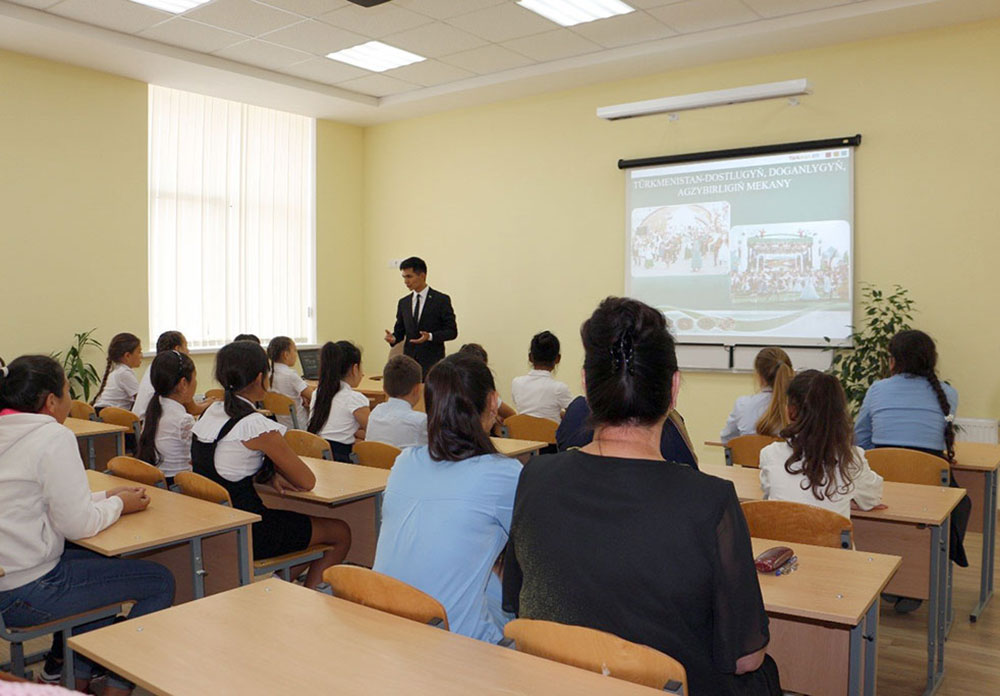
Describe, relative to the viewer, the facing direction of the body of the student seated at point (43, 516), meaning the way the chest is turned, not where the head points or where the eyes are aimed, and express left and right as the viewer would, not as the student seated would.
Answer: facing away from the viewer and to the right of the viewer

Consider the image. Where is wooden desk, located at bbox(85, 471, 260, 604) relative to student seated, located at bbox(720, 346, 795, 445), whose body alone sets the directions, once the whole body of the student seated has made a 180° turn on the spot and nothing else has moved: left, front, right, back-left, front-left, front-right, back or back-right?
right

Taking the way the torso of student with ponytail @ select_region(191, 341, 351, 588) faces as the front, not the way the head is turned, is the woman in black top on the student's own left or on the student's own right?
on the student's own right

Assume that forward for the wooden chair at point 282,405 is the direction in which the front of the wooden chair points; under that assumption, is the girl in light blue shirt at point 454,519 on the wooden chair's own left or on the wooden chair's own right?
on the wooden chair's own right

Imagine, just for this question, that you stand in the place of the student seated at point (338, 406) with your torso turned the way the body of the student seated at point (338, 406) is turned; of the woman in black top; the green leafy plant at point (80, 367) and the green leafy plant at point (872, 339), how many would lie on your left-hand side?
1

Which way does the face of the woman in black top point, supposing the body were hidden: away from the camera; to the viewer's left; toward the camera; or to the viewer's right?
away from the camera

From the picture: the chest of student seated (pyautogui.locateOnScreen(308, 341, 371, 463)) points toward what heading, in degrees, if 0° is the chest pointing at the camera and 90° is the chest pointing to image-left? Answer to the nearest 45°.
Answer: approximately 225°

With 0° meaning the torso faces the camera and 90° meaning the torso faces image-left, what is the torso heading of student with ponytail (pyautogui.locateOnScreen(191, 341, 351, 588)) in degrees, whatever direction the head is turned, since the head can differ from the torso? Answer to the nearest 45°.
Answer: approximately 225°

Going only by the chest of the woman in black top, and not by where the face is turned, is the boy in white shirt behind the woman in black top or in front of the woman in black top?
in front

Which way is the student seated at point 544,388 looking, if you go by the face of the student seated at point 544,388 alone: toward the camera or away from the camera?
away from the camera

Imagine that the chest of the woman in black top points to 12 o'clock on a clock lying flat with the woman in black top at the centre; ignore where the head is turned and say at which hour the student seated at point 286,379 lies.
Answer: The student seated is roughly at 11 o'clock from the woman in black top.

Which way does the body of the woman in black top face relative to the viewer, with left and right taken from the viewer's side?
facing away from the viewer

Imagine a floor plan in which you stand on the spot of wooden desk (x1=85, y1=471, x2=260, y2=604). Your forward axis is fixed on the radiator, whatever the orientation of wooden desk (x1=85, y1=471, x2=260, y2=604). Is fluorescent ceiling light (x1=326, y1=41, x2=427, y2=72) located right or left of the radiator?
left

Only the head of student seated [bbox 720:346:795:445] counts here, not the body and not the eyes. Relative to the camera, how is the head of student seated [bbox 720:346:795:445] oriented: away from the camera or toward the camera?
away from the camera

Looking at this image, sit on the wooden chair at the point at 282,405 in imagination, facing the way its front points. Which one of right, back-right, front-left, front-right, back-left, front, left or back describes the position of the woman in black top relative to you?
back-right

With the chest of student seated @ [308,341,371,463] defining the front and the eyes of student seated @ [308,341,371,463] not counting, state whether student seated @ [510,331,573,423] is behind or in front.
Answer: in front

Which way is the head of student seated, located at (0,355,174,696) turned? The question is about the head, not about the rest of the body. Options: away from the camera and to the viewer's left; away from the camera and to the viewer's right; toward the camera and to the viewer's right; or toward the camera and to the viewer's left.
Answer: away from the camera and to the viewer's right

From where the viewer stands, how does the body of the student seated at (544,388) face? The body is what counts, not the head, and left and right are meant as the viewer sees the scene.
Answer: facing away from the viewer
